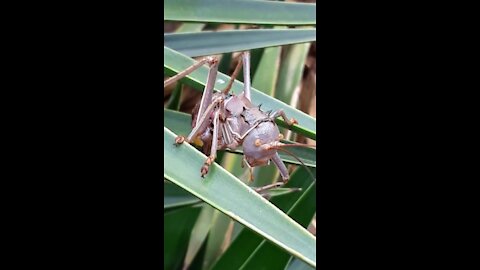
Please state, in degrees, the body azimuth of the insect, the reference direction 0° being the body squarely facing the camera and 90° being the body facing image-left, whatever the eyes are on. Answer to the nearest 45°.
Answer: approximately 315°
